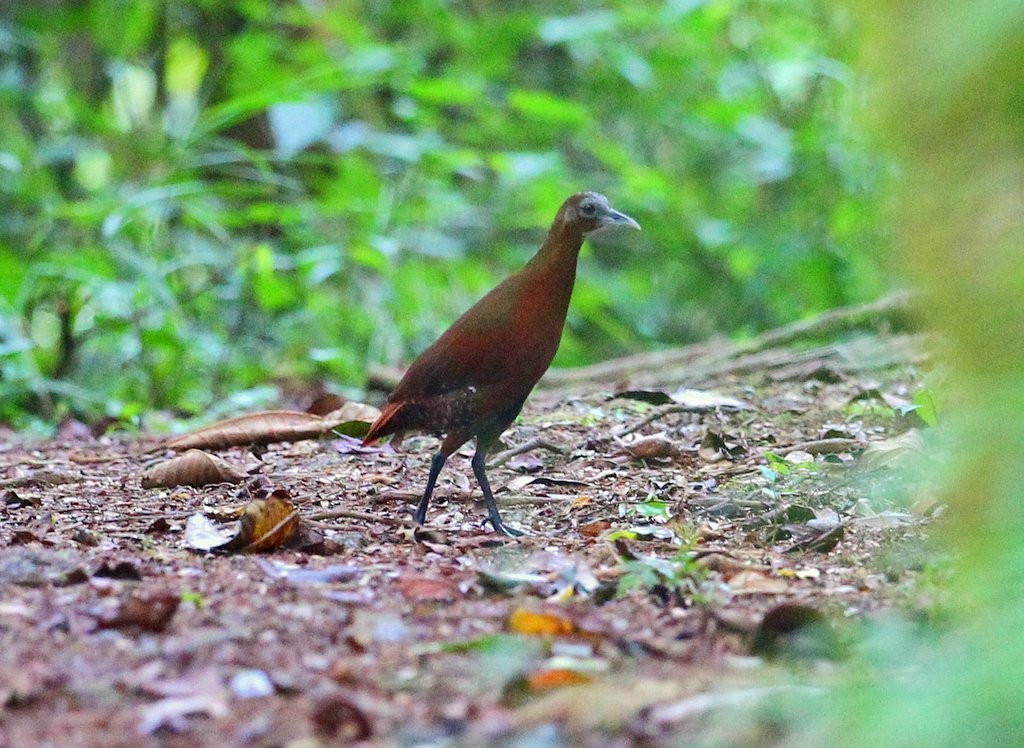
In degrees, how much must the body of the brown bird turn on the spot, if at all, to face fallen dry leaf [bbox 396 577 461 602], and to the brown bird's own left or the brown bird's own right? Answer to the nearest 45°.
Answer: approximately 90° to the brown bird's own right

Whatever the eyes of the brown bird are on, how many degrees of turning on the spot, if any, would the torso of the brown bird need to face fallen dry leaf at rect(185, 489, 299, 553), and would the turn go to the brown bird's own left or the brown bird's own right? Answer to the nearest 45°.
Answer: approximately 135° to the brown bird's own right

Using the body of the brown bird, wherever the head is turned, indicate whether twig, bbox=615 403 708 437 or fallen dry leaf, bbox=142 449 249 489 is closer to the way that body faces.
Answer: the twig

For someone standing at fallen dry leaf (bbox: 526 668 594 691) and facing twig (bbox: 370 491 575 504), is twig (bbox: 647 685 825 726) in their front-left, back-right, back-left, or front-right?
back-right

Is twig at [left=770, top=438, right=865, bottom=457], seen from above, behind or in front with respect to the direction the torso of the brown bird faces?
in front

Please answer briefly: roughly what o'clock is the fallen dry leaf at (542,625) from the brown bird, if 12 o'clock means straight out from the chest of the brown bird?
The fallen dry leaf is roughly at 3 o'clock from the brown bird.

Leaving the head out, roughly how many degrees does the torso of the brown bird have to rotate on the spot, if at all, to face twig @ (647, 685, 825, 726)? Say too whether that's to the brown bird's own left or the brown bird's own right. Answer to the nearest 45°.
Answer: approximately 90° to the brown bird's own right

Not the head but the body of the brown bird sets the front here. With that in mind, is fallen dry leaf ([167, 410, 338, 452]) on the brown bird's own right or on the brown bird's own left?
on the brown bird's own left

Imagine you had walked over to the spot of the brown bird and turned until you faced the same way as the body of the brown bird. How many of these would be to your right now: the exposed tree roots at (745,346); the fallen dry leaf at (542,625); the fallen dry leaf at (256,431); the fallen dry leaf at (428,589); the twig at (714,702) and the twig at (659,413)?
3

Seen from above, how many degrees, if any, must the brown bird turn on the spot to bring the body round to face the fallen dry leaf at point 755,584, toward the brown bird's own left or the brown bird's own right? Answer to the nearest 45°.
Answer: approximately 45° to the brown bird's own right

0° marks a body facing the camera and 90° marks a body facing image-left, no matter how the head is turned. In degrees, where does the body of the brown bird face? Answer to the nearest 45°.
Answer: approximately 270°

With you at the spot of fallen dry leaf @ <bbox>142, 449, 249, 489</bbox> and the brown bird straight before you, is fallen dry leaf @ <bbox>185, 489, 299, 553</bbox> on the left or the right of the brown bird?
right

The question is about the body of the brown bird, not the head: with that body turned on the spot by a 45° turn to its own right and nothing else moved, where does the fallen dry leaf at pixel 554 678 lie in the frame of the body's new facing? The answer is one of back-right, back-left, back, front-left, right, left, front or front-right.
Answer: front-right
